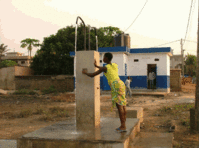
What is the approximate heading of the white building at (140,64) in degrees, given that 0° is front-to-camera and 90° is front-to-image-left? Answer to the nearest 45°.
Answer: approximately 0°

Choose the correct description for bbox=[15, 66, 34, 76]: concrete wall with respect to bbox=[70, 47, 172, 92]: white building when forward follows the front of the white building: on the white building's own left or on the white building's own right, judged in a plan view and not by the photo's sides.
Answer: on the white building's own right

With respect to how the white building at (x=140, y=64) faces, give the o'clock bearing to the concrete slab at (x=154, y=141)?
The concrete slab is roughly at 12 o'clock from the white building.

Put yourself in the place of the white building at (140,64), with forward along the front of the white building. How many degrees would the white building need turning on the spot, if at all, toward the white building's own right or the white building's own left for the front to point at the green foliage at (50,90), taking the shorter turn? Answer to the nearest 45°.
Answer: approximately 90° to the white building's own right

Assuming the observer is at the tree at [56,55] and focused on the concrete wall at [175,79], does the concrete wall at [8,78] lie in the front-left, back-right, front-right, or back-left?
back-right

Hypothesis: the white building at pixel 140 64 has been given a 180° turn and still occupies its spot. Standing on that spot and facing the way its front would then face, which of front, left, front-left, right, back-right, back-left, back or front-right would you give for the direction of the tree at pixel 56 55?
front-left

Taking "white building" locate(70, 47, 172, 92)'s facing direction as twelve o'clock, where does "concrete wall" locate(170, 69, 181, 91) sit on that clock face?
The concrete wall is roughly at 8 o'clock from the white building.

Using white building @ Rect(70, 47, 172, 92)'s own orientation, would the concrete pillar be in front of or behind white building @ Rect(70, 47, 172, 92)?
in front
